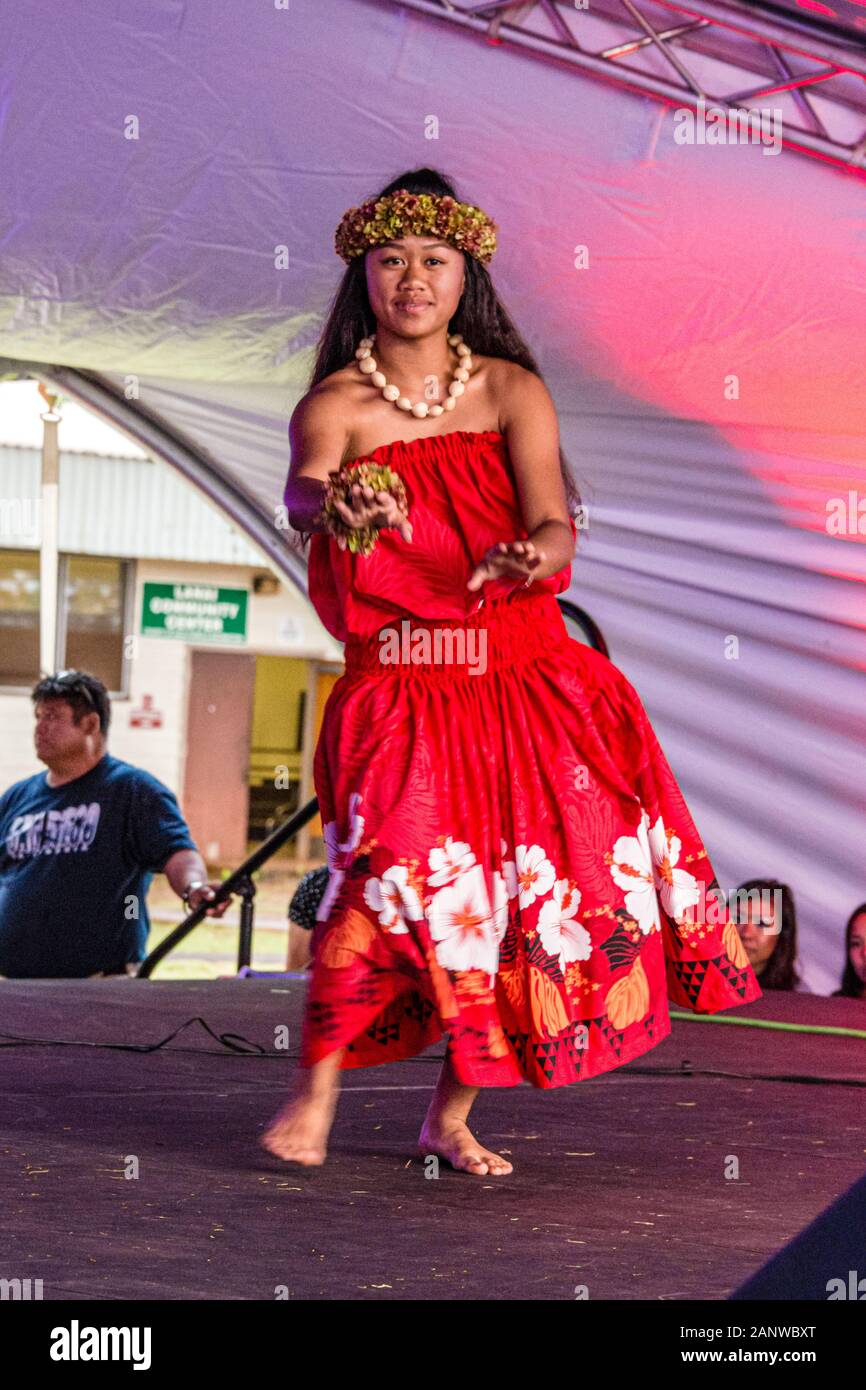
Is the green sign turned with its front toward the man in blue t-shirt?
yes

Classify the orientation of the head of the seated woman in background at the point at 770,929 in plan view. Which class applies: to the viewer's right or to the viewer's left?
to the viewer's left

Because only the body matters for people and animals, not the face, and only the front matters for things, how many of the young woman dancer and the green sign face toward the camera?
2

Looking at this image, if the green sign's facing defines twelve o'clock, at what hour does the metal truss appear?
The metal truss is roughly at 12 o'clock from the green sign.

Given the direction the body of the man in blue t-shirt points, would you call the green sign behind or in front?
behind
